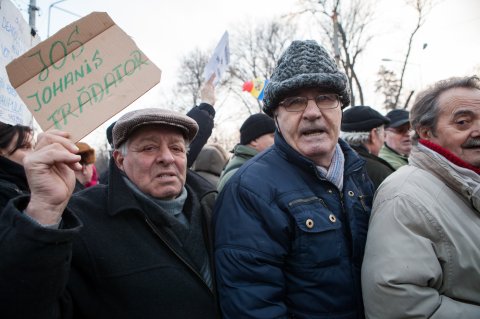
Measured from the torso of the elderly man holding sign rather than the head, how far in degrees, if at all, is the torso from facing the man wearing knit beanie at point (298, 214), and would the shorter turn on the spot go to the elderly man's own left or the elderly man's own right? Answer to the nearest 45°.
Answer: approximately 45° to the elderly man's own left

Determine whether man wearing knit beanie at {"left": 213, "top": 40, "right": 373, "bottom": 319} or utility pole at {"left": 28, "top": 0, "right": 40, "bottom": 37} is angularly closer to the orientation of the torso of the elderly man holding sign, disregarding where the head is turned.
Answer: the man wearing knit beanie

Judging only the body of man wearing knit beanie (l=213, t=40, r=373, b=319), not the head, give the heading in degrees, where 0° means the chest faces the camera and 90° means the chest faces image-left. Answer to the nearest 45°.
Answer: approximately 315°

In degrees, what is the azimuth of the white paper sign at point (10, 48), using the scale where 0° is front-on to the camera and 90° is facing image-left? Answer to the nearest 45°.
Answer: approximately 0°

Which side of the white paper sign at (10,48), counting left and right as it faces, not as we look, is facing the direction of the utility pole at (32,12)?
back

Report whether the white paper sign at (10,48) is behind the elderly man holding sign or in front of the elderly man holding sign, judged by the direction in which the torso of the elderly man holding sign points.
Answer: behind

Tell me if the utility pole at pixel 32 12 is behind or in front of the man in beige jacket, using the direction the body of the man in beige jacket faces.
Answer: behind
